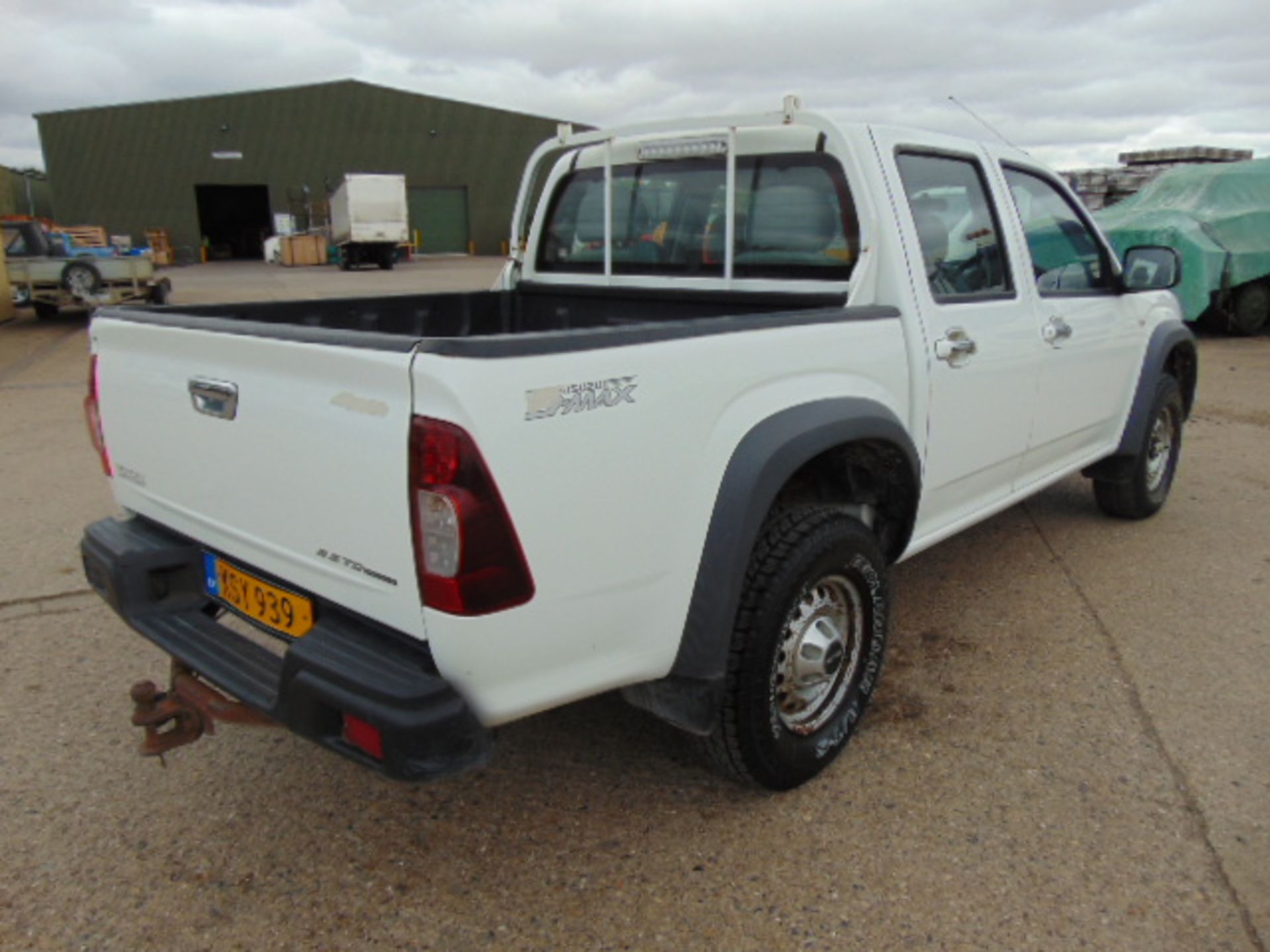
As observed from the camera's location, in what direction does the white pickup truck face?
facing away from the viewer and to the right of the viewer

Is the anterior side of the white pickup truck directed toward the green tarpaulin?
yes

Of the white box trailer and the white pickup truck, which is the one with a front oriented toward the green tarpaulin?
the white pickup truck

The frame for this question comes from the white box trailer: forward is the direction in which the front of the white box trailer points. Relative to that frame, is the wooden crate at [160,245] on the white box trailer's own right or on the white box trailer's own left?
on the white box trailer's own left

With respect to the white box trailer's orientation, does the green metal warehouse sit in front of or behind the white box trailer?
in front

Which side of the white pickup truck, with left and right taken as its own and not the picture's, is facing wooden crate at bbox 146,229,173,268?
left

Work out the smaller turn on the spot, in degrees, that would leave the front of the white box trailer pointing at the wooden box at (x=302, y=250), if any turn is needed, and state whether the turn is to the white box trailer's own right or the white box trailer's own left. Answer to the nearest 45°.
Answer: approximately 45° to the white box trailer's own left

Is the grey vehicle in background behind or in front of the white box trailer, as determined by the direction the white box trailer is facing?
behind

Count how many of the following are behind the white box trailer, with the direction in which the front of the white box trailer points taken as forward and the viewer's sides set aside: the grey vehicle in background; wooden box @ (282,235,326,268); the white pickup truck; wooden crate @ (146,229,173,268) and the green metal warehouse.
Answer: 2

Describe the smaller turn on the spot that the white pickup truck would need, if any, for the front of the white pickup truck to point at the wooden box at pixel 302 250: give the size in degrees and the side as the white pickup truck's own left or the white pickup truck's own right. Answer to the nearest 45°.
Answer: approximately 45° to the white pickup truck's own left

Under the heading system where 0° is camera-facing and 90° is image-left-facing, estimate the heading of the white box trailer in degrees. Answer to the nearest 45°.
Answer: approximately 180°

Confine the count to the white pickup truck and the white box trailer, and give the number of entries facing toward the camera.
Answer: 0

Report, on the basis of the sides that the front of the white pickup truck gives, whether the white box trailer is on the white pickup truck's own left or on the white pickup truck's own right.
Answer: on the white pickup truck's own left

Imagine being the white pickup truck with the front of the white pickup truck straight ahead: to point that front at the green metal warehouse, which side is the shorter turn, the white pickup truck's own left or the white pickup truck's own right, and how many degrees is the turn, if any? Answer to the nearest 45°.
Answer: approximately 45° to the white pickup truck's own left
